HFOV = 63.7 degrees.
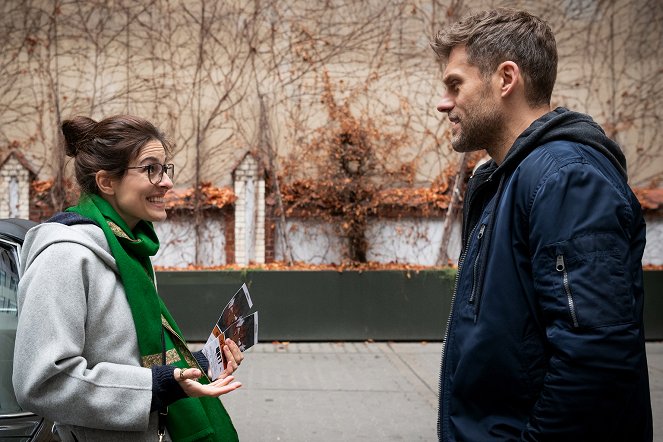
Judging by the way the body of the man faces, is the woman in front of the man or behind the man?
in front

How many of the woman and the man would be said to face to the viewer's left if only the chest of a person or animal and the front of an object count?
1

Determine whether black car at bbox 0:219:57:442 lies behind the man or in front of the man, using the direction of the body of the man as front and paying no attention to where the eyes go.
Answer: in front

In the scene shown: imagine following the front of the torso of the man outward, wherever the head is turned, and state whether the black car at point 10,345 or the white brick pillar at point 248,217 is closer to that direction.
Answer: the black car

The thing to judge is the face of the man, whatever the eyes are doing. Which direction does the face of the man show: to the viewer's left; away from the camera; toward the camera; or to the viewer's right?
to the viewer's left

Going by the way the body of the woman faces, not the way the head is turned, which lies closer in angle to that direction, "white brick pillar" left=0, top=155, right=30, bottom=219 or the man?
the man

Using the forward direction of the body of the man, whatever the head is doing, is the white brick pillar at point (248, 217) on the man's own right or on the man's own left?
on the man's own right

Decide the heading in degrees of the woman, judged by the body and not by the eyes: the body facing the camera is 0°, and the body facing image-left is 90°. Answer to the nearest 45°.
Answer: approximately 270°

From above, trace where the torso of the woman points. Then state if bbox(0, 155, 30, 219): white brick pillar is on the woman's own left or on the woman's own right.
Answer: on the woman's own left

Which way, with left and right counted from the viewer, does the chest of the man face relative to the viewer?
facing to the left of the viewer

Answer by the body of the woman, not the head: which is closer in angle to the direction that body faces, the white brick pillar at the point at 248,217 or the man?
the man

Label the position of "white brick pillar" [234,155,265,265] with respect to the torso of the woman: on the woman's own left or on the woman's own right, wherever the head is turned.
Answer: on the woman's own left
